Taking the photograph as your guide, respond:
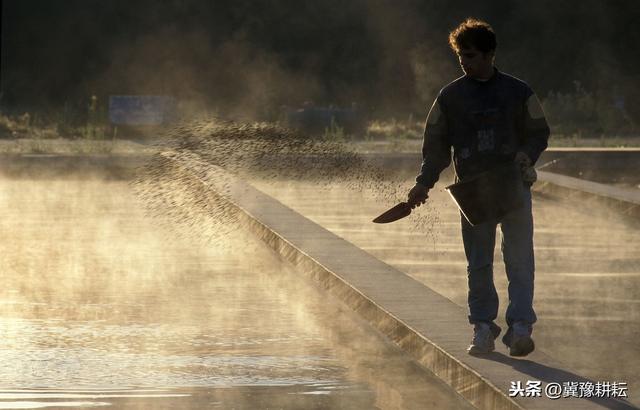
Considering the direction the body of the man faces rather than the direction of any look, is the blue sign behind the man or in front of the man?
behind

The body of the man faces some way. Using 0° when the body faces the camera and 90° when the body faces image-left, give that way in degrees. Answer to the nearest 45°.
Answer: approximately 0°
